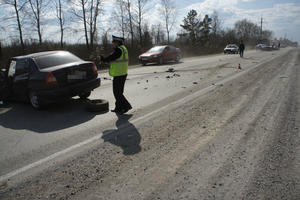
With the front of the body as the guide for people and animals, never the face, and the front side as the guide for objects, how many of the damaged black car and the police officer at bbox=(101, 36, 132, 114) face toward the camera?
0

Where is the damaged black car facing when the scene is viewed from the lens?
facing away from the viewer and to the left of the viewer

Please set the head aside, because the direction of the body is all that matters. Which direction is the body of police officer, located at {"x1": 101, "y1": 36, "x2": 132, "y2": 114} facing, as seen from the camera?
to the viewer's left

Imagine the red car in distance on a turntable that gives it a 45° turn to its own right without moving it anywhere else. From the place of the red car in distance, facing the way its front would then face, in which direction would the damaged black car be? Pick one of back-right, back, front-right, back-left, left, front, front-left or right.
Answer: left

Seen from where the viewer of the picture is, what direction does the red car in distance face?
facing the viewer and to the left of the viewer

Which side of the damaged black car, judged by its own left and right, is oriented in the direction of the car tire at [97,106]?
back

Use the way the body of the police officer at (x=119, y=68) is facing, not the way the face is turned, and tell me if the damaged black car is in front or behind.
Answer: in front

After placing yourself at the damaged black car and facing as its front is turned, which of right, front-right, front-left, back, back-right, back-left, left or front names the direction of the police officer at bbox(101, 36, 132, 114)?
back
